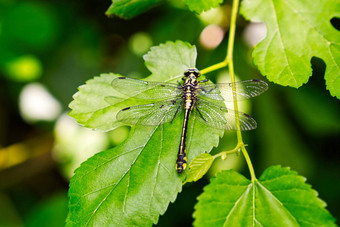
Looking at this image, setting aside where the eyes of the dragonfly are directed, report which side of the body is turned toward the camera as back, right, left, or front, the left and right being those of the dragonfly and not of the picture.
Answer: back
